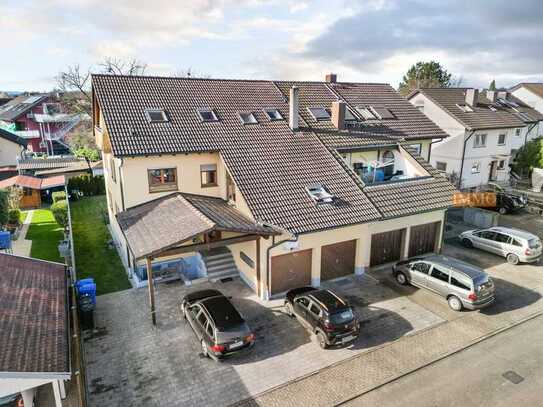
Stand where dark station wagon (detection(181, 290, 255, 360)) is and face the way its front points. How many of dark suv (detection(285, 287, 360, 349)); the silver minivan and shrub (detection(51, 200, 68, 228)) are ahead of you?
1

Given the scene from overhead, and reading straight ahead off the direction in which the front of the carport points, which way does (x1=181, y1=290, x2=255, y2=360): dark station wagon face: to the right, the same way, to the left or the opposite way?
the opposite way

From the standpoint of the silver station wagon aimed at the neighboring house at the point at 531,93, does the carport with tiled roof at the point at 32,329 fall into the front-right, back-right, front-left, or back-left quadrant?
back-left

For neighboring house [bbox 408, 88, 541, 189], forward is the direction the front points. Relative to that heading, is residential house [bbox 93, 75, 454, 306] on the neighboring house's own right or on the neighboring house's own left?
on the neighboring house's own right

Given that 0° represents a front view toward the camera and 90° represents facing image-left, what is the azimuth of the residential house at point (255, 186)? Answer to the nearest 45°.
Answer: approximately 315°

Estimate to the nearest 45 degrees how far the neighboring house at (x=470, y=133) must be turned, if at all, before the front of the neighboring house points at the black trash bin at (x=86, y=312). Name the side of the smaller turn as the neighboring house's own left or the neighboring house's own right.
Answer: approximately 45° to the neighboring house's own right

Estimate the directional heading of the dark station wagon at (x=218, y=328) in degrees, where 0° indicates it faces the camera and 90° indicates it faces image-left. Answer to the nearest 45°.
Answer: approximately 135°

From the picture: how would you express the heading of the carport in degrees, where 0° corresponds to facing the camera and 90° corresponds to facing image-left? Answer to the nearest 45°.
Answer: approximately 315°

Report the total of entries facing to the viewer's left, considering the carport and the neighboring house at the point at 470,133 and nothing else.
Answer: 0

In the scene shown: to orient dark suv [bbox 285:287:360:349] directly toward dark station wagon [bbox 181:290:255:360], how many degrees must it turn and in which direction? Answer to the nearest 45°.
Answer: approximately 45° to its left

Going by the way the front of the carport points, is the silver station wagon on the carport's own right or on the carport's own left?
on the carport's own left
